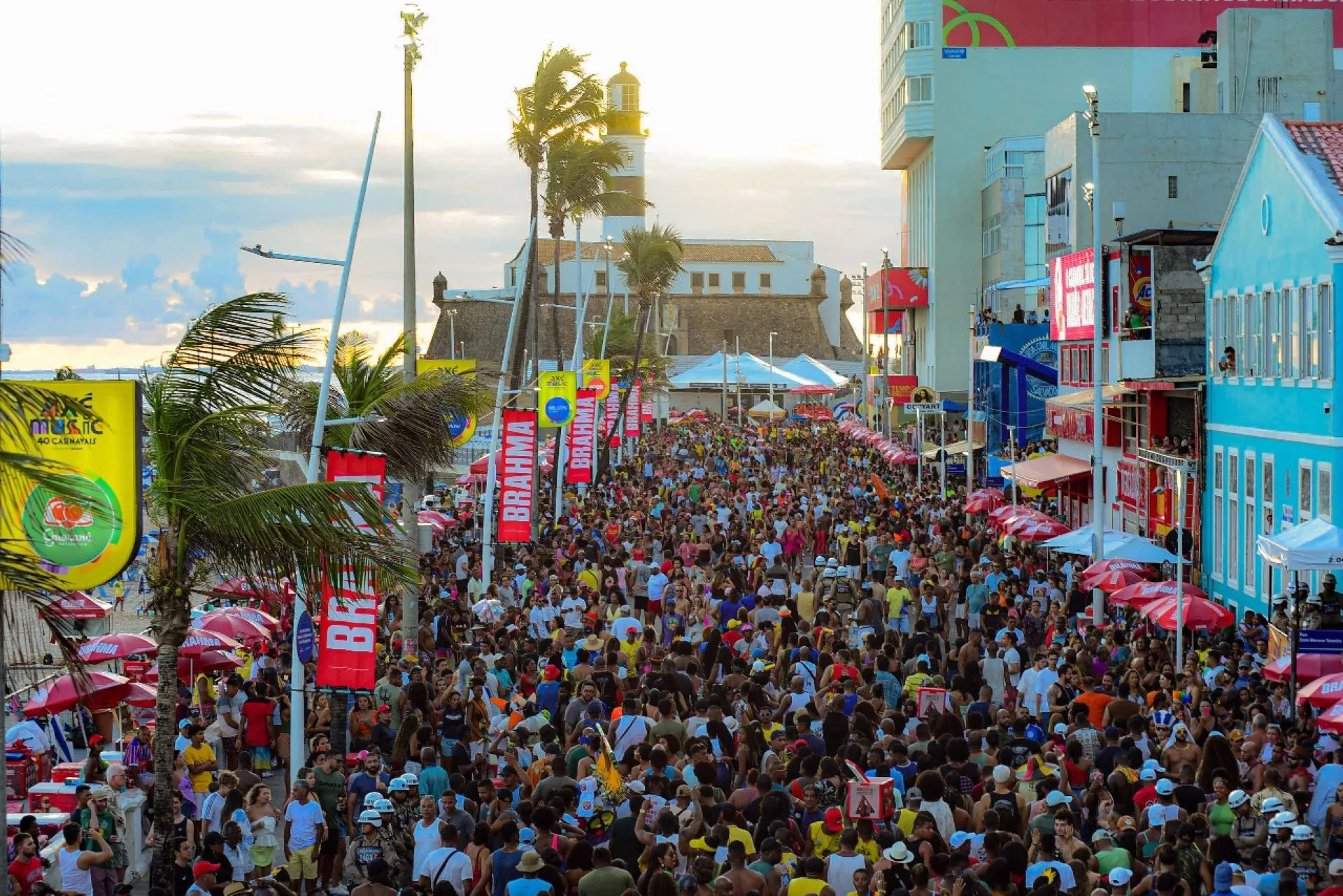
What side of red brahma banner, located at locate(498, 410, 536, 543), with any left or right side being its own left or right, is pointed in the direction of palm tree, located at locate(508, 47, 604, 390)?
back

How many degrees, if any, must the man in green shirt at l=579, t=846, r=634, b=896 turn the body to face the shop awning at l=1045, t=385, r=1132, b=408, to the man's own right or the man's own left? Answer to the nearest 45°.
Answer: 0° — they already face it

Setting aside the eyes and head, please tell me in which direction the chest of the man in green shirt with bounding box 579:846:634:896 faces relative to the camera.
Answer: away from the camera

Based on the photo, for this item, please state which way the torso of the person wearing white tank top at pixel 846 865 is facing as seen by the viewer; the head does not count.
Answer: away from the camera

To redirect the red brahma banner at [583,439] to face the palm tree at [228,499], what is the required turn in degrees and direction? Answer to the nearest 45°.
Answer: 0° — it already faces it

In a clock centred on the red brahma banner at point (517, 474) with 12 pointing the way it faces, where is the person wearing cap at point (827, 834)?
The person wearing cap is roughly at 12 o'clock from the red brahma banner.
